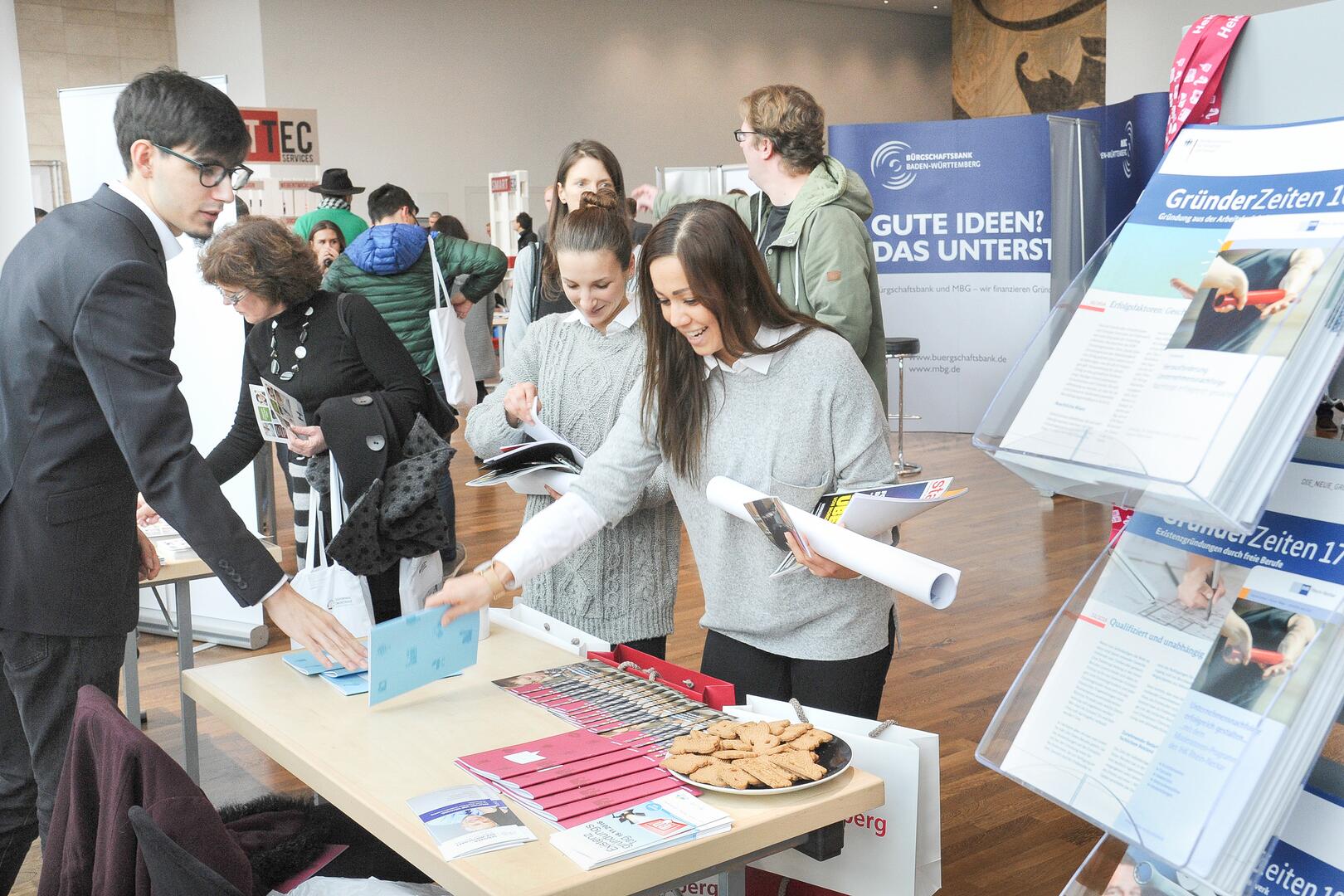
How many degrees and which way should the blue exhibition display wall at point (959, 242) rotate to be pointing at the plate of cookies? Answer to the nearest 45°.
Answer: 0° — it already faces it

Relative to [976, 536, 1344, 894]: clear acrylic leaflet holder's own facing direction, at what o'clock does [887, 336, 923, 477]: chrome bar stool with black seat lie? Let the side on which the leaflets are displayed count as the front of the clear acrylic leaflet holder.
The chrome bar stool with black seat is roughly at 4 o'clock from the clear acrylic leaflet holder.

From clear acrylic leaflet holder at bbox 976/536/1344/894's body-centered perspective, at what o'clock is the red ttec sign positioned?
The red ttec sign is roughly at 3 o'clock from the clear acrylic leaflet holder.

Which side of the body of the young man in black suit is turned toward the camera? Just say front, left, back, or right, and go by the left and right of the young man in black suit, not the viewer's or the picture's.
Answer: right

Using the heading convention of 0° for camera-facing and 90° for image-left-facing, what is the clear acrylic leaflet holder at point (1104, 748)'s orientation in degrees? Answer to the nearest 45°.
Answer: approximately 45°

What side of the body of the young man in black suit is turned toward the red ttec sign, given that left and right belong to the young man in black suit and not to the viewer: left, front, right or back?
left

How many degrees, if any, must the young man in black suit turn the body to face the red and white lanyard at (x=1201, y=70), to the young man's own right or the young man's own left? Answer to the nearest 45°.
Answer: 0° — they already face it

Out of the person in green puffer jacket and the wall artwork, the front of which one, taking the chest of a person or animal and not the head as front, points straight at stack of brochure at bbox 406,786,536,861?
the wall artwork
